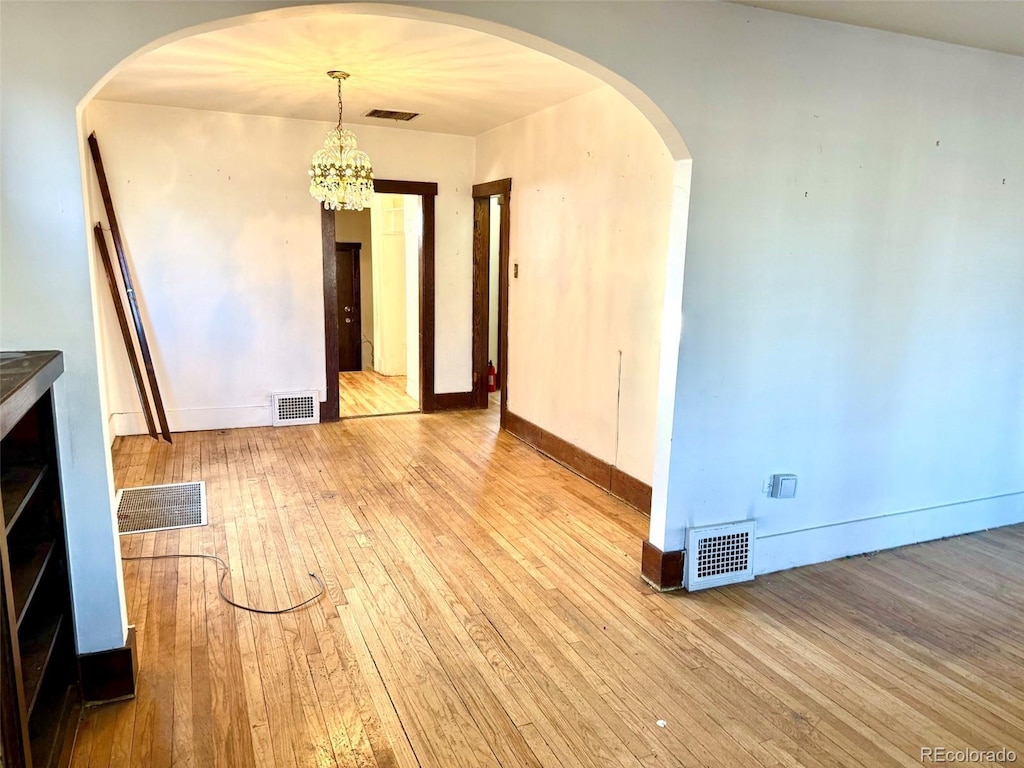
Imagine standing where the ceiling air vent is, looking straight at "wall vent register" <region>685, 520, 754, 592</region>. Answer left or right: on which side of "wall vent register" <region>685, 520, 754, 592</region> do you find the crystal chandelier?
right

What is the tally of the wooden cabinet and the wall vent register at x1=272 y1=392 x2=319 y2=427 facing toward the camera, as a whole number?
1

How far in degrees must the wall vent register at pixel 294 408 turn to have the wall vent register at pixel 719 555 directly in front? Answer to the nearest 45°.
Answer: approximately 45° to its left

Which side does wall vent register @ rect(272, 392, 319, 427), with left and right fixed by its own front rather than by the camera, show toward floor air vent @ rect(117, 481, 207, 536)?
front

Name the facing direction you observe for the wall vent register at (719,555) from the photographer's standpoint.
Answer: facing the viewer and to the right of the viewer

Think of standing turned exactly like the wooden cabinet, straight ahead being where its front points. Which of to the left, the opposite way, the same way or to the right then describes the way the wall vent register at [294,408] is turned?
to the right

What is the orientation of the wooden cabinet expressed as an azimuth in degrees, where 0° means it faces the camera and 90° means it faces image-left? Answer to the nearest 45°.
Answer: approximately 270°

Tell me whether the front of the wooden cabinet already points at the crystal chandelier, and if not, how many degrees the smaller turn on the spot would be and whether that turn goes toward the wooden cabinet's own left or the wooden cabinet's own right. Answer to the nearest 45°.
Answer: approximately 45° to the wooden cabinet's own left

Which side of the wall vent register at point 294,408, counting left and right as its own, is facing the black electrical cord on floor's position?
front
